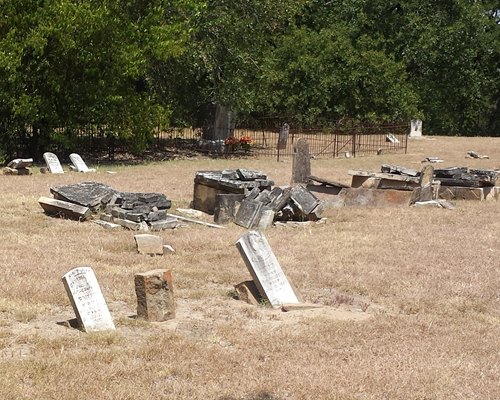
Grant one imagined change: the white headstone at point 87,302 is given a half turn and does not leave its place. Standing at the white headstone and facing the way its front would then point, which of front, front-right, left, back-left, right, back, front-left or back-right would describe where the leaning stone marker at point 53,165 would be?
front-right

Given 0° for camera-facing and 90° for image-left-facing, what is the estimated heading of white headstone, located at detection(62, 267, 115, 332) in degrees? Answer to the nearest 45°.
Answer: approximately 315°

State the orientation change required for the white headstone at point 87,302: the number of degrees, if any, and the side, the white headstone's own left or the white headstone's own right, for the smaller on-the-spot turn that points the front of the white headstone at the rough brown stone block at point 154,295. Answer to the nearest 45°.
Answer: approximately 45° to the white headstone's own left

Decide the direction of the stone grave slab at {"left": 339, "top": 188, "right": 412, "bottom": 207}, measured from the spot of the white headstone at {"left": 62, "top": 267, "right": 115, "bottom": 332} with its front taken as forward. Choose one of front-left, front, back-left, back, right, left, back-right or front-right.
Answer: left

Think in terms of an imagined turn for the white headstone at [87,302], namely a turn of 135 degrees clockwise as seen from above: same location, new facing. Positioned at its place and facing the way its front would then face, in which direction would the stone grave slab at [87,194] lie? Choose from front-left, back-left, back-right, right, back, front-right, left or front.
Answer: right

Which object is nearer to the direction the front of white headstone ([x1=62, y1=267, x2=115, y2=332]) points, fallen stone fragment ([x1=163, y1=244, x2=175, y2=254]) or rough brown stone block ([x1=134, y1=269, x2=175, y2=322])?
the rough brown stone block

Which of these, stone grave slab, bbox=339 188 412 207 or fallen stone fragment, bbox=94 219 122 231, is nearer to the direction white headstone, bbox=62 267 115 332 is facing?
the stone grave slab

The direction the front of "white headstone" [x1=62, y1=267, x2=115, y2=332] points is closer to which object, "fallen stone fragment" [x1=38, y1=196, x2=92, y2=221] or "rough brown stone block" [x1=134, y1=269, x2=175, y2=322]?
the rough brown stone block
